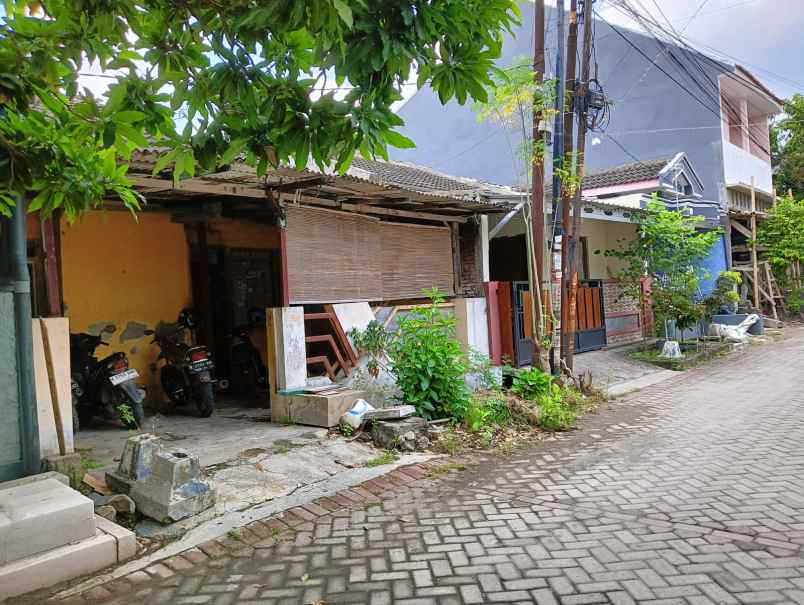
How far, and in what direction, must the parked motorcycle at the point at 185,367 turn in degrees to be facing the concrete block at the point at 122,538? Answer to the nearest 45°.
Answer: approximately 135° to its left

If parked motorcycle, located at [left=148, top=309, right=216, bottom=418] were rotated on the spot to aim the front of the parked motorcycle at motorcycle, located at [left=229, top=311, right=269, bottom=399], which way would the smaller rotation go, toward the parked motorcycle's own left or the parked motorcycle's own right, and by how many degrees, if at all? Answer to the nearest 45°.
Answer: approximately 90° to the parked motorcycle's own right

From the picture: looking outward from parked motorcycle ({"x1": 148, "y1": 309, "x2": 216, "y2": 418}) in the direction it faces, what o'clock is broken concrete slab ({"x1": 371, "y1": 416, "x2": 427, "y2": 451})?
The broken concrete slab is roughly at 6 o'clock from the parked motorcycle.

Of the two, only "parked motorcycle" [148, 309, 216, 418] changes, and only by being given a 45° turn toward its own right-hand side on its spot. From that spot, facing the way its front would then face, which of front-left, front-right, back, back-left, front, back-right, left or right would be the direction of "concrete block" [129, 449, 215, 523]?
back

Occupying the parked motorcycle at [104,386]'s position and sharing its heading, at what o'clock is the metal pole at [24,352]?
The metal pole is roughly at 8 o'clock from the parked motorcycle.

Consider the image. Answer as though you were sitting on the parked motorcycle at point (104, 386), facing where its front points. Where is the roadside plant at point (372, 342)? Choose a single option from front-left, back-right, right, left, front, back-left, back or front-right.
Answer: back-right

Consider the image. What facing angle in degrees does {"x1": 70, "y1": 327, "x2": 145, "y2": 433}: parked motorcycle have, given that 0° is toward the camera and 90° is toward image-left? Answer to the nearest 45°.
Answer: approximately 135°

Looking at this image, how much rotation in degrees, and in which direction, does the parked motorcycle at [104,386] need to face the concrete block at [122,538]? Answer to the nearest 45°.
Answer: approximately 135° to its left

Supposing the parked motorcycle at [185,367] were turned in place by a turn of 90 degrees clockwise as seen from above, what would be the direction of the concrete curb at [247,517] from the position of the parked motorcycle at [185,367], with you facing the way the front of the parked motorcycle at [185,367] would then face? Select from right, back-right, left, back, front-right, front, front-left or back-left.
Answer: back-right

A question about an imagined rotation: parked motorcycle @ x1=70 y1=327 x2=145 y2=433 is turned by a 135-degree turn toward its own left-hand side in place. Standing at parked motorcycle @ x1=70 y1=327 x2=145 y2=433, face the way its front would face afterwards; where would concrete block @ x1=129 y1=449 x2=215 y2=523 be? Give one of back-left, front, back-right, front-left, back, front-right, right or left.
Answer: front

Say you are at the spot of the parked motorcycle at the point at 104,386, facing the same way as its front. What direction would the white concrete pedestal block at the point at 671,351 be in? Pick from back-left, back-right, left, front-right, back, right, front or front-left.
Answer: back-right

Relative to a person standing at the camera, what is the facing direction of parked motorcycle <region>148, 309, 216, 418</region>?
facing away from the viewer and to the left of the viewer
